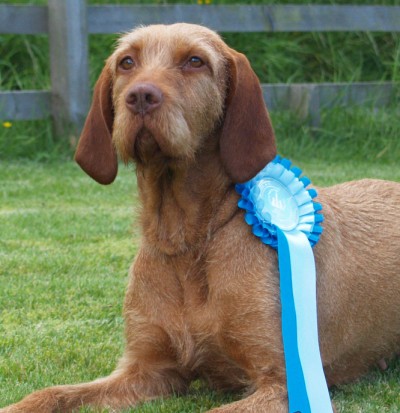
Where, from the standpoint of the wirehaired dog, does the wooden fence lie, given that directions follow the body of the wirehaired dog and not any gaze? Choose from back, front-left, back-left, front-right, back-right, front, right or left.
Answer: back-right

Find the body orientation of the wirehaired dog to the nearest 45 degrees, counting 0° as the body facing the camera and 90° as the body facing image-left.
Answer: approximately 45°
